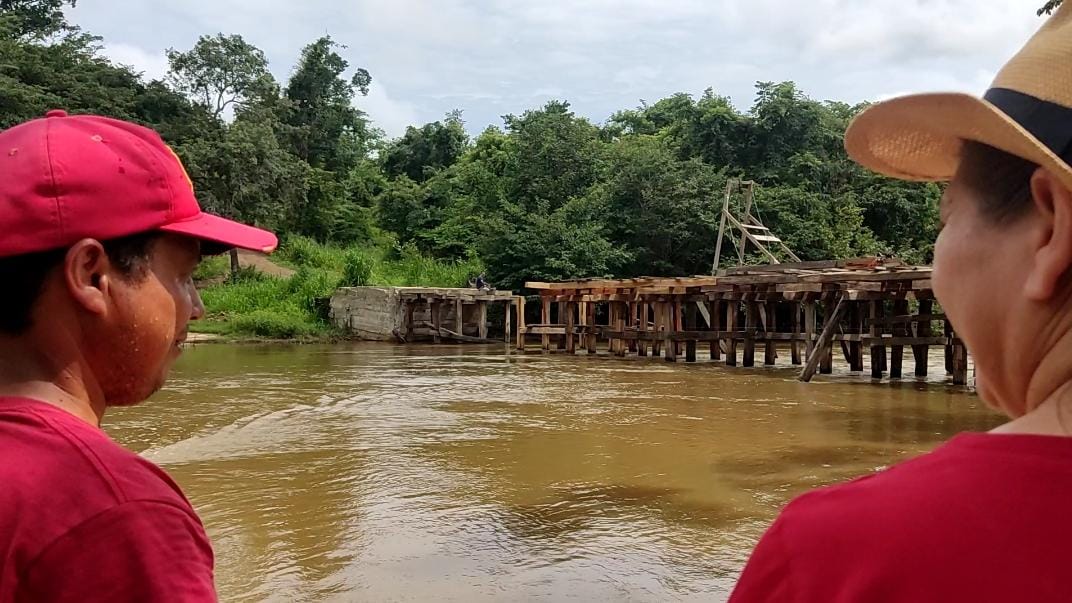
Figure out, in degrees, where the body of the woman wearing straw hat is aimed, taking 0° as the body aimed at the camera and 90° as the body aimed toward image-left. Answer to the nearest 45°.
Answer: approximately 135°

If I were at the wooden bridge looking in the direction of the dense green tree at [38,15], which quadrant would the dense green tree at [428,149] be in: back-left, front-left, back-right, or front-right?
front-right

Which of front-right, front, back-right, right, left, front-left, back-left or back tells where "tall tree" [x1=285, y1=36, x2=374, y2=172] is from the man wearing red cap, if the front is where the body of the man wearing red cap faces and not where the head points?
front-left

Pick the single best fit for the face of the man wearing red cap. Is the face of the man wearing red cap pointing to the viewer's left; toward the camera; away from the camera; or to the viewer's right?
to the viewer's right

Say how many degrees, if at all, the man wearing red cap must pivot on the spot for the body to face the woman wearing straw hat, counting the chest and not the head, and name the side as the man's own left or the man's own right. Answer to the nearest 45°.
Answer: approximately 90° to the man's own right

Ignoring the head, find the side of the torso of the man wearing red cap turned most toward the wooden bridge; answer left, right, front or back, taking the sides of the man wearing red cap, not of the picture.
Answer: front

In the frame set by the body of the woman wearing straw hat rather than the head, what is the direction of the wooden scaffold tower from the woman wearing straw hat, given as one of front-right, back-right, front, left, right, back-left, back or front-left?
front-right

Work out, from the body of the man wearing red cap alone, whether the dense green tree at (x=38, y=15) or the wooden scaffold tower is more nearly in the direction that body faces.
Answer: the wooden scaffold tower

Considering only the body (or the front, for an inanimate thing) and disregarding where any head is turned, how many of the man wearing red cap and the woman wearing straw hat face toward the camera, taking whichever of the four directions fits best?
0

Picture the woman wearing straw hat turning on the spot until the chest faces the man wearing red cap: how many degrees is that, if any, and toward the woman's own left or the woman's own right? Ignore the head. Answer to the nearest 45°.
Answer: approximately 45° to the woman's own left

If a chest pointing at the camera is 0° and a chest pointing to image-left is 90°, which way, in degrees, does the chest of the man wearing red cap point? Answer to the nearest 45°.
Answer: approximately 225°

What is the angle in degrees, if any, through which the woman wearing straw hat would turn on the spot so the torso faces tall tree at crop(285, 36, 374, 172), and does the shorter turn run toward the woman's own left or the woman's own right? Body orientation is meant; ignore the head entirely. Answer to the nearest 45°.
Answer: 0° — they already face it

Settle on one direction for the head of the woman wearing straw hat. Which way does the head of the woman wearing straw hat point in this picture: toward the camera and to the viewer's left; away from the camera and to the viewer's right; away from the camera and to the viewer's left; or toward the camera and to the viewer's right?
away from the camera and to the viewer's left

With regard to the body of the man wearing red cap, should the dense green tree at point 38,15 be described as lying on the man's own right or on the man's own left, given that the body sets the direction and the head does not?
on the man's own left
